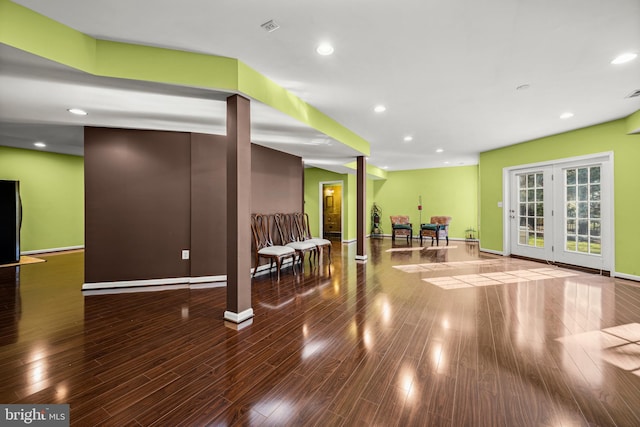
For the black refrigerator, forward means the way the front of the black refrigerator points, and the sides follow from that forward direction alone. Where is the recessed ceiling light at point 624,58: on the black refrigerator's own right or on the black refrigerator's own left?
on the black refrigerator's own right

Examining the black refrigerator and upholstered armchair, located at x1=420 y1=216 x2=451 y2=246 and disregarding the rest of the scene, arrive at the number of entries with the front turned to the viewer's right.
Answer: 1

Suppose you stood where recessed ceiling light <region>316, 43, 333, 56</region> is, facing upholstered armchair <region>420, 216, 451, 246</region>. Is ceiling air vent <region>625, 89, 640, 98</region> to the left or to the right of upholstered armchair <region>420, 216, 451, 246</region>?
right

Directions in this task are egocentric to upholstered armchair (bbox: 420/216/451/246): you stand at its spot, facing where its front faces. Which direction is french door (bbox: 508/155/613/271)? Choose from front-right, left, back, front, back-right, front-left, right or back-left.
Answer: left

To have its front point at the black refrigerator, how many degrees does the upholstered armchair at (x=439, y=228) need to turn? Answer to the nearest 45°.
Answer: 0° — it already faces it
